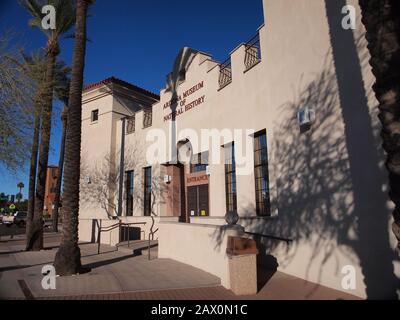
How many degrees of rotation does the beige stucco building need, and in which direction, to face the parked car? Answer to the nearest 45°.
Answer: approximately 90° to its right

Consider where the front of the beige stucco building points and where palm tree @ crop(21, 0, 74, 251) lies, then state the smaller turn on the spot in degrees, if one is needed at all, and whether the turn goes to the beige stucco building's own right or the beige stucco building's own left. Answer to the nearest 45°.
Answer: approximately 45° to the beige stucco building's own right

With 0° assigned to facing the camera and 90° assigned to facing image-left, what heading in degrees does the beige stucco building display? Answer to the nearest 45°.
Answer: approximately 45°

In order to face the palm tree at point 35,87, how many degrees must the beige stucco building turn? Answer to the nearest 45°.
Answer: approximately 45° to its right
